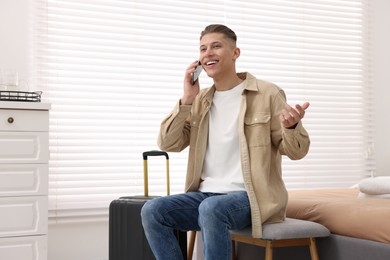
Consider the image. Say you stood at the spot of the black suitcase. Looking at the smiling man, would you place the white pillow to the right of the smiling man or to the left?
left

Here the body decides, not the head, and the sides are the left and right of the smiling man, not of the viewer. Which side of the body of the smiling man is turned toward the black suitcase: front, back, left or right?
right

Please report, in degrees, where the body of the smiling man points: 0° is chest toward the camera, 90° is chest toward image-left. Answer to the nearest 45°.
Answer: approximately 45°

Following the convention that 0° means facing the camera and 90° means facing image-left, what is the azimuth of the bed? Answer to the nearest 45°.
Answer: approximately 45°

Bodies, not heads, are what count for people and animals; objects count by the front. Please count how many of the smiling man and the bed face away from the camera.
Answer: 0

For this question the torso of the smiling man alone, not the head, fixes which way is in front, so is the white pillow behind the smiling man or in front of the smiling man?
behind
